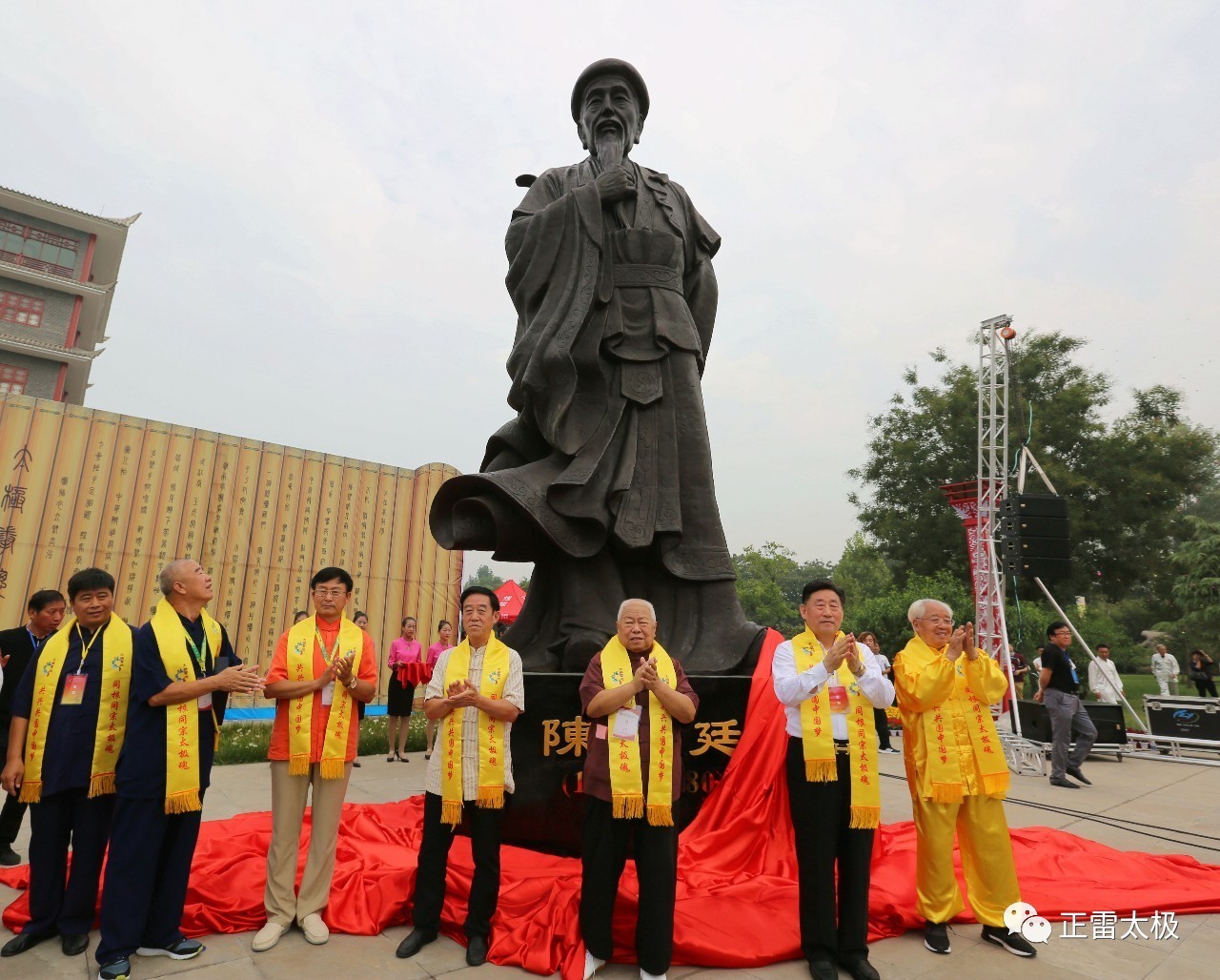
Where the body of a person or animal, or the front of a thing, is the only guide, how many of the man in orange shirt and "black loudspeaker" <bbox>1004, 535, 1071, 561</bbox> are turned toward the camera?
2

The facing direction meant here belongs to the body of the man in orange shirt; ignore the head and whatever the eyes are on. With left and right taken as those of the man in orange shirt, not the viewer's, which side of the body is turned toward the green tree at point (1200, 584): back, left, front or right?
left

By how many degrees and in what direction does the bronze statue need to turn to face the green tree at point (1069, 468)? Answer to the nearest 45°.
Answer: approximately 135° to its left

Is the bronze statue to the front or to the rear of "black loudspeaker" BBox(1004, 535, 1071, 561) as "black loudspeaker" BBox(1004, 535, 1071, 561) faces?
to the front

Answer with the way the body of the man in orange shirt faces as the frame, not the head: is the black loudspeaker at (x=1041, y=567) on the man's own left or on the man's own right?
on the man's own left

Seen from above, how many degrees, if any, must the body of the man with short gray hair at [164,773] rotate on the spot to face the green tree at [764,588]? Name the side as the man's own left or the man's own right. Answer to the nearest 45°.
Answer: approximately 90° to the man's own left

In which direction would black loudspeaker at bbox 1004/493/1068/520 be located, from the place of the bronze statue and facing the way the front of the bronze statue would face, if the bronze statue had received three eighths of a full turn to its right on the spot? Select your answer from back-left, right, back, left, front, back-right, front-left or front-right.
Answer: right

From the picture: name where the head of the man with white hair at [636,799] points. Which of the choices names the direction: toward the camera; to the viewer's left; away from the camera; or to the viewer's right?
toward the camera

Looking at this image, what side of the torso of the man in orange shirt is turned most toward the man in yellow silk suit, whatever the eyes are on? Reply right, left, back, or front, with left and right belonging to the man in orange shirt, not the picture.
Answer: left

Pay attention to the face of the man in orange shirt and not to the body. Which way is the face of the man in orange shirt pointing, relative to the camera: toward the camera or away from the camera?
toward the camera

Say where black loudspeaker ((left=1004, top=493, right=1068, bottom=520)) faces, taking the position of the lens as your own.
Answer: facing the viewer

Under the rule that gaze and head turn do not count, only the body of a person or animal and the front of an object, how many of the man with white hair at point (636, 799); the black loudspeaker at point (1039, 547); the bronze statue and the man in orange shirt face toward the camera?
4

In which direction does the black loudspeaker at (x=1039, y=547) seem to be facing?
toward the camera

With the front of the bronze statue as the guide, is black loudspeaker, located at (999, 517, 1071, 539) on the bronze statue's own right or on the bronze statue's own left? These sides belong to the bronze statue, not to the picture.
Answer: on the bronze statue's own left

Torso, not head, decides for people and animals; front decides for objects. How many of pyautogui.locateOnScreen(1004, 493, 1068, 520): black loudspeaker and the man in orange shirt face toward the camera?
2

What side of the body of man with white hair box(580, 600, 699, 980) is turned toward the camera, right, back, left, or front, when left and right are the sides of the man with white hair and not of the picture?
front

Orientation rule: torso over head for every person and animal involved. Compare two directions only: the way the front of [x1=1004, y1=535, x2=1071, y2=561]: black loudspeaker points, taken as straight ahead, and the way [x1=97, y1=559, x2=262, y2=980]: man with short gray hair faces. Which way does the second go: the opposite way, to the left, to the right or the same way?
to the left

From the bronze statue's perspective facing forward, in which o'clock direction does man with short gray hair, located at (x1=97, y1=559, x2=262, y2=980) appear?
The man with short gray hair is roughly at 2 o'clock from the bronze statue.

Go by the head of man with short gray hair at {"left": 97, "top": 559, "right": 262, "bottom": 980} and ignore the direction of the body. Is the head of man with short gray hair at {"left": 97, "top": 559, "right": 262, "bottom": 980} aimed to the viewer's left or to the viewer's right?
to the viewer's right
